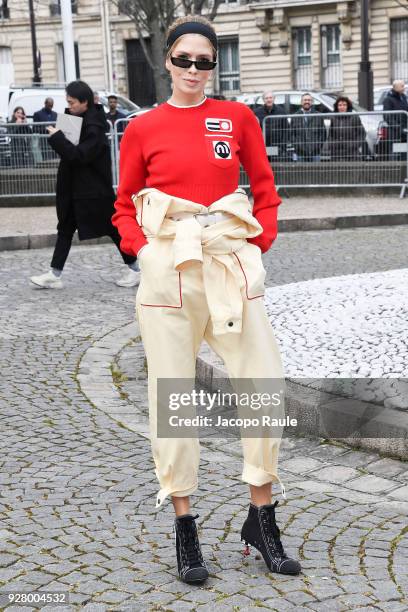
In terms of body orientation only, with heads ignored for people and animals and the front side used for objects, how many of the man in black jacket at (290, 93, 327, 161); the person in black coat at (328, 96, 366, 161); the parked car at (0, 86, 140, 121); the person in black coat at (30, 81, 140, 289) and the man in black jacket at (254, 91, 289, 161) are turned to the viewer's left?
1

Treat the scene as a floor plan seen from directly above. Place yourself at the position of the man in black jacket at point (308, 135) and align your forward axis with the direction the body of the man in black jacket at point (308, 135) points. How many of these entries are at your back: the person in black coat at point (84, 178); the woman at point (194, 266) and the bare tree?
1

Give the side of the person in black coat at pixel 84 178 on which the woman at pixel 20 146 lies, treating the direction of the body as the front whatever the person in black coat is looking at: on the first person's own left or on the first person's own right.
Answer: on the first person's own right

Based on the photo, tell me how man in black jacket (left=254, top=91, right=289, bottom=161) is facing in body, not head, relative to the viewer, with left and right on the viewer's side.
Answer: facing the viewer

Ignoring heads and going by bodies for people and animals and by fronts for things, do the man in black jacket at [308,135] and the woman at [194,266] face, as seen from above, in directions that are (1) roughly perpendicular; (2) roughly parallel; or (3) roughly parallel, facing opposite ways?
roughly parallel

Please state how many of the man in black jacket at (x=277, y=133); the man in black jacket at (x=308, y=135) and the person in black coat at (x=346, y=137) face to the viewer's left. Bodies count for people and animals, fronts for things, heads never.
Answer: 0

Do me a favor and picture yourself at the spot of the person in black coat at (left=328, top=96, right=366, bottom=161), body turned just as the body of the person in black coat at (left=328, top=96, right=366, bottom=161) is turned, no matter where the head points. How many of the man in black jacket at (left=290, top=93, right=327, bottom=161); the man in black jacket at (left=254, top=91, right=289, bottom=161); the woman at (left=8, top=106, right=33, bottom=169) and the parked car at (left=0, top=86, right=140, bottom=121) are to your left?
0

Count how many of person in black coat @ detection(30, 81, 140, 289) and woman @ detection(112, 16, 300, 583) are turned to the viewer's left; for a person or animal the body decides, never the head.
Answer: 1

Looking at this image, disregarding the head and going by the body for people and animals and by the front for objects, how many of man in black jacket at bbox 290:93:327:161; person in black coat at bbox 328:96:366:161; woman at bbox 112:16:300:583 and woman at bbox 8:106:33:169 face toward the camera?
4

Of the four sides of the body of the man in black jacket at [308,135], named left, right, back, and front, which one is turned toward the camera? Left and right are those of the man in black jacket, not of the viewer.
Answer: front

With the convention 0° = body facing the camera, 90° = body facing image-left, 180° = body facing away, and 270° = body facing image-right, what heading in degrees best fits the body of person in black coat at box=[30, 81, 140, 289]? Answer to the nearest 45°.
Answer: approximately 90°

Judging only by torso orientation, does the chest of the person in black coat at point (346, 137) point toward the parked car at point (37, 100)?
no

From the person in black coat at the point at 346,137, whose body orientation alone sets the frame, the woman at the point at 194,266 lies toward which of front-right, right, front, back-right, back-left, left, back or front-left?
front

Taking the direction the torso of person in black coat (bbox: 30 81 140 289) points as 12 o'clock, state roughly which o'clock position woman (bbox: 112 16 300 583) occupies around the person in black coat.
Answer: The woman is roughly at 9 o'clock from the person in black coat.

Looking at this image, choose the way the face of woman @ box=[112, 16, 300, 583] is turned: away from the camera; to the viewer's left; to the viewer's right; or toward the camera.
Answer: toward the camera

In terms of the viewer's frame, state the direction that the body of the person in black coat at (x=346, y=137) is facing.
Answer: toward the camera

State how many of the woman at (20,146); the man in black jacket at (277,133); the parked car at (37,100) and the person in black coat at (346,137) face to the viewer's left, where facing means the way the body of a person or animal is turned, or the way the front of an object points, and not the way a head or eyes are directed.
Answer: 0

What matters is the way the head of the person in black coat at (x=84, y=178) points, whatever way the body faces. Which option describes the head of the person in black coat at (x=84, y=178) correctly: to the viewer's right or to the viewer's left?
to the viewer's left
